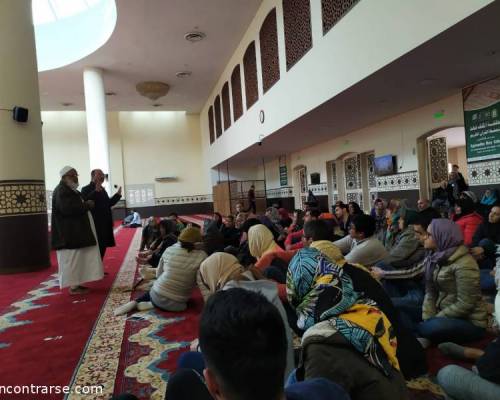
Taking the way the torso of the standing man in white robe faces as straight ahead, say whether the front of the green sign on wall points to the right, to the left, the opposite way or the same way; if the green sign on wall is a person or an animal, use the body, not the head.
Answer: the opposite way

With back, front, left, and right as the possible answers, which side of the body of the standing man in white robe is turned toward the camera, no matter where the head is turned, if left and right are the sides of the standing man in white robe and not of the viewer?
right

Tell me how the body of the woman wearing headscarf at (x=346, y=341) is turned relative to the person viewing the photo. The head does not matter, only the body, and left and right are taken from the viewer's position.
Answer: facing away from the viewer and to the left of the viewer

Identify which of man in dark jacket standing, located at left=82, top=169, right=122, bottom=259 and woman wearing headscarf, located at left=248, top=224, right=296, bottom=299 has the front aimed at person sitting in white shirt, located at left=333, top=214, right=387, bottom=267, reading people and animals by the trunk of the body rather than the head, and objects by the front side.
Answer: the man in dark jacket standing

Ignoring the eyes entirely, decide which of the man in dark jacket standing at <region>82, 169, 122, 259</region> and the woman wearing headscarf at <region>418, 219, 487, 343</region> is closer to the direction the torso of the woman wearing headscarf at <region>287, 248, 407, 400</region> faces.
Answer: the man in dark jacket standing

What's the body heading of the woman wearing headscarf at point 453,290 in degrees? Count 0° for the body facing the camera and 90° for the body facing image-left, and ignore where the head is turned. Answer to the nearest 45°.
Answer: approximately 90°

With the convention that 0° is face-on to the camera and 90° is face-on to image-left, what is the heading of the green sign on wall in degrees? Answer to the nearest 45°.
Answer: approximately 45°

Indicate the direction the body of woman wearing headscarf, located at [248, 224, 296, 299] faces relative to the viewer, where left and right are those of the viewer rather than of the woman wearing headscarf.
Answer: facing away from the viewer and to the left of the viewer

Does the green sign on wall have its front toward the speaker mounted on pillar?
yes

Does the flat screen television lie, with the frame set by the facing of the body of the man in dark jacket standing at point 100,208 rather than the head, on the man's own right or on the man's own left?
on the man's own left
